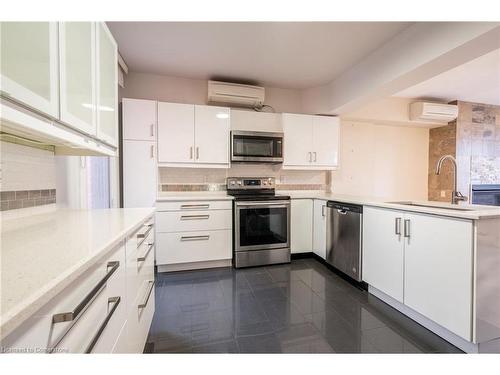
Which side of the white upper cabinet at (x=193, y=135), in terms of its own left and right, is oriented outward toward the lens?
front

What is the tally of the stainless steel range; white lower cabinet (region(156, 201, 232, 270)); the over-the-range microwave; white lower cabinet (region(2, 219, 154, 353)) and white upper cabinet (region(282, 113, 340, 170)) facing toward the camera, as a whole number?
4

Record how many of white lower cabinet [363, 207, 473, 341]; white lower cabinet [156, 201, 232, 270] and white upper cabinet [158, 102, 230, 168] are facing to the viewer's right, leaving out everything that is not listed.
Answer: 0

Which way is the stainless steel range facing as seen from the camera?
toward the camera

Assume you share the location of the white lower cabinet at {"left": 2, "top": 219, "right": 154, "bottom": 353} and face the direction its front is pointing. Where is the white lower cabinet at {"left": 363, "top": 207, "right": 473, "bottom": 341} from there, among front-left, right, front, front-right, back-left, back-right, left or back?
front

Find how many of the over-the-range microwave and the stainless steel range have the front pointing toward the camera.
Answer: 2

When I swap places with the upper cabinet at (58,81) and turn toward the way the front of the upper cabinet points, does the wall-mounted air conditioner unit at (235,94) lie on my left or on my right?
on my left

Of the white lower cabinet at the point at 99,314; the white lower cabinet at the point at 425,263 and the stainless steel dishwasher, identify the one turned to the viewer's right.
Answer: the white lower cabinet at the point at 99,314

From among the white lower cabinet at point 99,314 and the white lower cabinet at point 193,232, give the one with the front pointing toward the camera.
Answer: the white lower cabinet at point 193,232

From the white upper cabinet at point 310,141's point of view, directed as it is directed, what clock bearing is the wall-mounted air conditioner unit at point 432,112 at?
The wall-mounted air conditioner unit is roughly at 8 o'clock from the white upper cabinet.

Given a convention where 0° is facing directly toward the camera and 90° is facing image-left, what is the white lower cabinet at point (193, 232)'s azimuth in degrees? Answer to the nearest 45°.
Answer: approximately 0°

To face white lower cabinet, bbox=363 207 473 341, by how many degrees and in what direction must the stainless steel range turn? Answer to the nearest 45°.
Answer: approximately 45° to its left

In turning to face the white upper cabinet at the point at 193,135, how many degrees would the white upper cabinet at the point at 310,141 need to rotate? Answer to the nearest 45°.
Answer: approximately 45° to its right

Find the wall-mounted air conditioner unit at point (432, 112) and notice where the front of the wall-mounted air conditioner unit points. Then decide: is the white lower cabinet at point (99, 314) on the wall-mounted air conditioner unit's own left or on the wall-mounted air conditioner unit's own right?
on the wall-mounted air conditioner unit's own right

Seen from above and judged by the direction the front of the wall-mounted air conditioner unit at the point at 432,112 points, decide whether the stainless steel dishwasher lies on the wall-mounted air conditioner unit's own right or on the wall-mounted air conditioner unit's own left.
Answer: on the wall-mounted air conditioner unit's own right

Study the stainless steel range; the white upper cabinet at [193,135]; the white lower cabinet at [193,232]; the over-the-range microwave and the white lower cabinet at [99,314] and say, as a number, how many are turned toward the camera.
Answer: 4

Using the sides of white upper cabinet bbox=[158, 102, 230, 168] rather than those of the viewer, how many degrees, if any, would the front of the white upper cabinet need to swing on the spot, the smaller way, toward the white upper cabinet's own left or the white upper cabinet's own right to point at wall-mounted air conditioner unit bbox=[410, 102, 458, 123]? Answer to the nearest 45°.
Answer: approximately 90° to the white upper cabinet's own left
